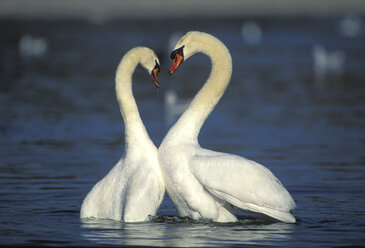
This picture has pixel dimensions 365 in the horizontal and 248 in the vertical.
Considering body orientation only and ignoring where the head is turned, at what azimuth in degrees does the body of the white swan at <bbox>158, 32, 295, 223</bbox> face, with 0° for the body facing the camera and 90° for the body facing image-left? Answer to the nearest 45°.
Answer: approximately 90°

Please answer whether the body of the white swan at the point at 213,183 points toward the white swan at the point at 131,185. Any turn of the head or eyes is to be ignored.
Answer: yes
